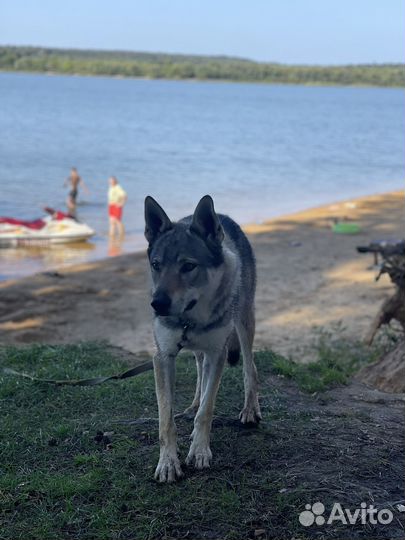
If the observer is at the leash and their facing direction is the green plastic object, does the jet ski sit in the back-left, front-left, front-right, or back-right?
front-left

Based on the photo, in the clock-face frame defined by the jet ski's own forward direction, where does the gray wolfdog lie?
The gray wolfdog is roughly at 3 o'clock from the jet ski.

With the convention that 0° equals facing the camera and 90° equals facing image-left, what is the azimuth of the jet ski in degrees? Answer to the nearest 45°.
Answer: approximately 270°

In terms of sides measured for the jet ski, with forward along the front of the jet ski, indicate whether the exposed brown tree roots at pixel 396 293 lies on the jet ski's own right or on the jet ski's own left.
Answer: on the jet ski's own right

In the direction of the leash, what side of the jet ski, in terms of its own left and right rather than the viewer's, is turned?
right

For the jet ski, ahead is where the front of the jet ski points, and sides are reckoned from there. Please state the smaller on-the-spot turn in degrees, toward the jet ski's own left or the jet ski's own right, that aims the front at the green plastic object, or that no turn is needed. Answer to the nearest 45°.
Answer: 0° — it already faces it
